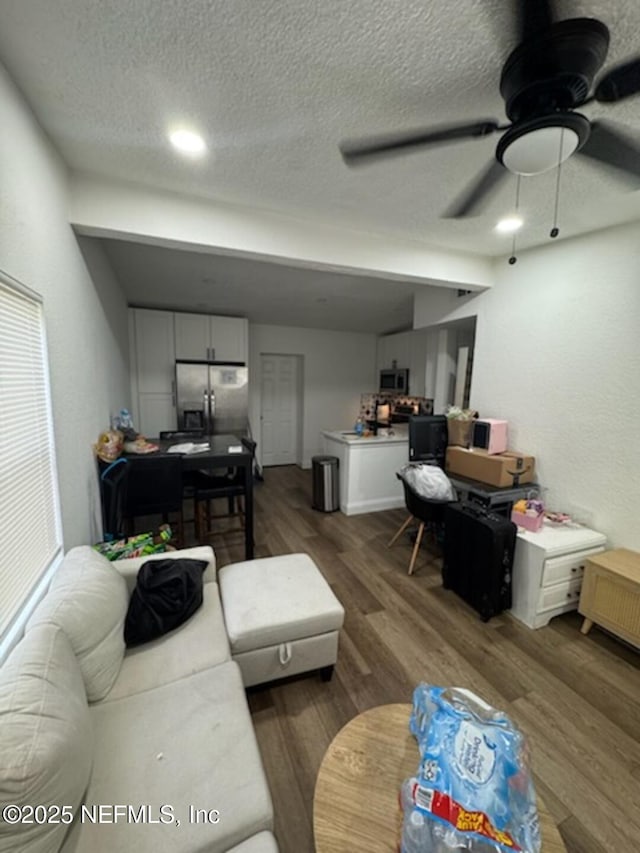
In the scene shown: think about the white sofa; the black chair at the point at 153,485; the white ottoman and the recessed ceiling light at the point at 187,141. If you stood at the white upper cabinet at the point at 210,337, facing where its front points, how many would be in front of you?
4

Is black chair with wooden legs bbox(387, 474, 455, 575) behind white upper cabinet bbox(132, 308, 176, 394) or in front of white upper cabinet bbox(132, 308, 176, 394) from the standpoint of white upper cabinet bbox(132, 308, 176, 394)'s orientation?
in front

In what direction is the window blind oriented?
to the viewer's right

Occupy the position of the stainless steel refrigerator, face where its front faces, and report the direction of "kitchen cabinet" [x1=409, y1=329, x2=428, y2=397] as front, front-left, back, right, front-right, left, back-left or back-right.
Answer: left

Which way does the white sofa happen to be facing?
to the viewer's right

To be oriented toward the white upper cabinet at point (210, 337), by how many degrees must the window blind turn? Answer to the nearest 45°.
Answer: approximately 45° to its left

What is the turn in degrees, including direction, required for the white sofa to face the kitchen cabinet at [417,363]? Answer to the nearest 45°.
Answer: approximately 45° to its left

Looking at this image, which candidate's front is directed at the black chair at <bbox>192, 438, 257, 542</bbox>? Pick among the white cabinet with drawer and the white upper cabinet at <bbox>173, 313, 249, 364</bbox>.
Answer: the white upper cabinet

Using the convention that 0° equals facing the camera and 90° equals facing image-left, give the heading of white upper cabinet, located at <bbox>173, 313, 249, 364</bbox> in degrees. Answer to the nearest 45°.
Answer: approximately 0°

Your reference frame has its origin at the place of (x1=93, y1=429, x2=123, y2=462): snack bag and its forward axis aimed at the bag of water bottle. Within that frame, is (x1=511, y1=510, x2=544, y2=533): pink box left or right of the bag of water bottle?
left

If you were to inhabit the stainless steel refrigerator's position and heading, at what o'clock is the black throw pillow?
The black throw pillow is roughly at 12 o'clock from the stainless steel refrigerator.
